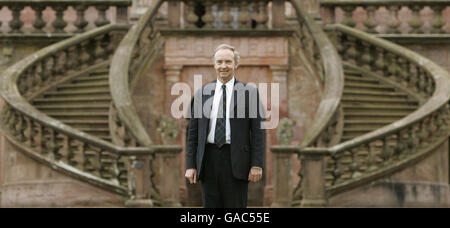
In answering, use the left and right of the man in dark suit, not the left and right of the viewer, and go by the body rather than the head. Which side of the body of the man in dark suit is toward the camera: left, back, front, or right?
front

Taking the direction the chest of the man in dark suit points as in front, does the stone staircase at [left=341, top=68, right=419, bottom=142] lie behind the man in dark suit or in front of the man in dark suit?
behind

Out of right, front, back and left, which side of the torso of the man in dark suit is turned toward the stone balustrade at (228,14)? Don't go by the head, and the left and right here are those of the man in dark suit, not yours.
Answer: back

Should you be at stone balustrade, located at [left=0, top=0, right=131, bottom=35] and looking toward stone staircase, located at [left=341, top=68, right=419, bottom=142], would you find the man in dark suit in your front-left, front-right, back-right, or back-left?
front-right

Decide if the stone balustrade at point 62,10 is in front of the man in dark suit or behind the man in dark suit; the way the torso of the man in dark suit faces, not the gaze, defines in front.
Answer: behind
